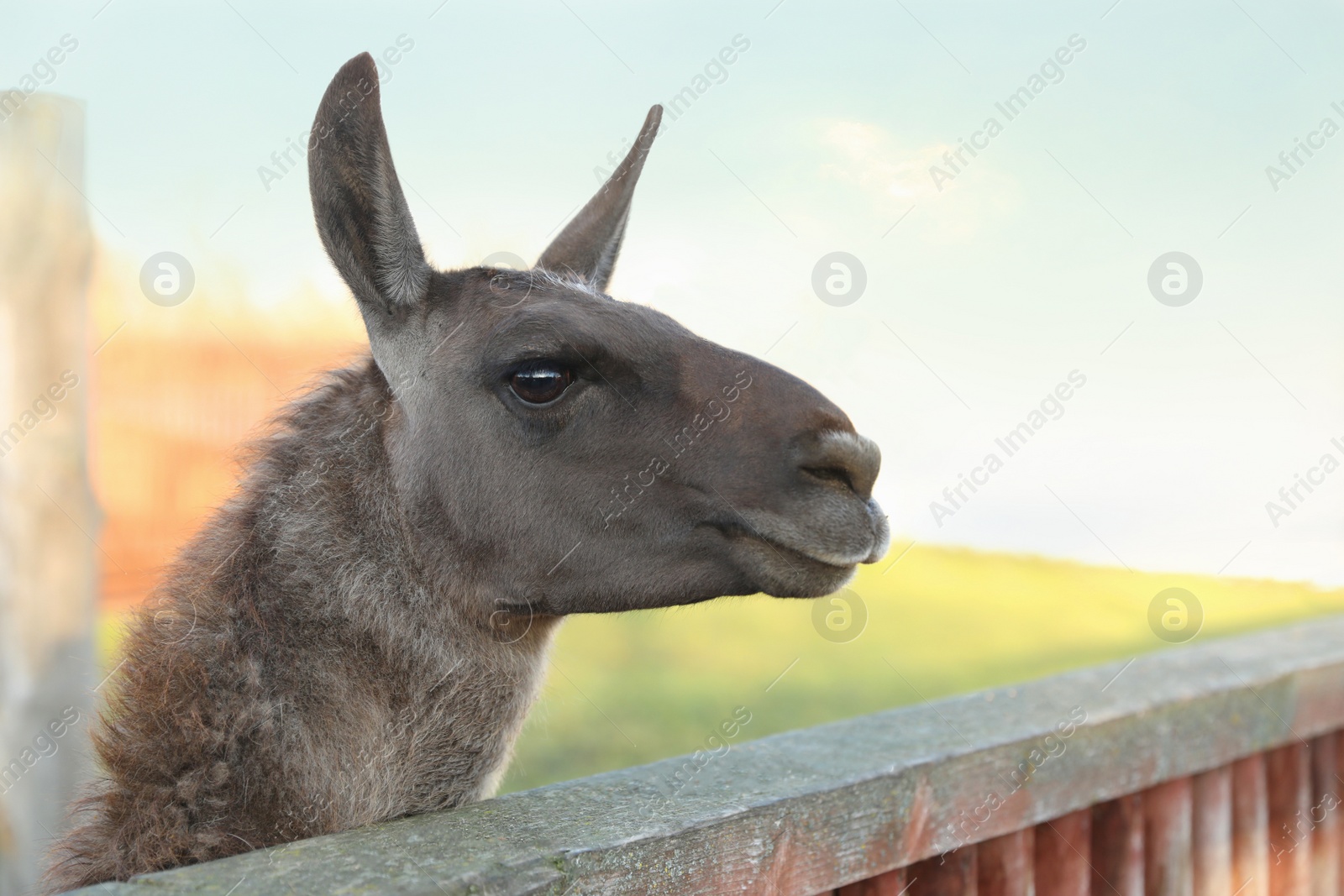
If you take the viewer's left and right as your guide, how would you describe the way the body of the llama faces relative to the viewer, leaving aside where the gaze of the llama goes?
facing to the right of the viewer

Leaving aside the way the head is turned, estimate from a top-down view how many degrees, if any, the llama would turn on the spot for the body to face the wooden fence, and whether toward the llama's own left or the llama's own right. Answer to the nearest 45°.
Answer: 0° — it already faces it
